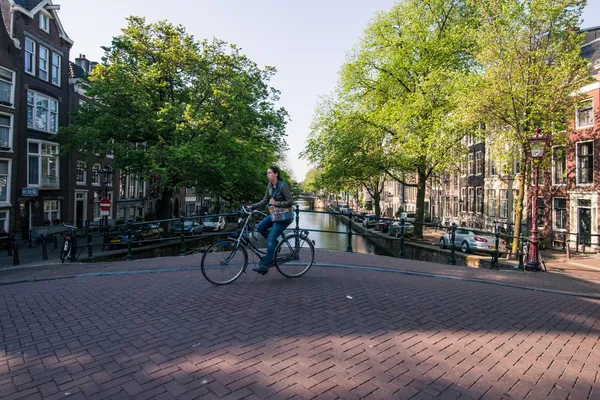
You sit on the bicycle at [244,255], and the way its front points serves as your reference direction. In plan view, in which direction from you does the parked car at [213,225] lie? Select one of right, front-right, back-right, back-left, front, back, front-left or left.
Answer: right

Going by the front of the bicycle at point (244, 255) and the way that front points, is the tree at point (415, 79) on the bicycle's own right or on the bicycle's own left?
on the bicycle's own right

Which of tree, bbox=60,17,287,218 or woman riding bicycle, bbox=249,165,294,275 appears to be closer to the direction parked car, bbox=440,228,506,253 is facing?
the tree

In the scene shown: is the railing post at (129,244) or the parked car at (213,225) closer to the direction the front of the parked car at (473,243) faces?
the parked car

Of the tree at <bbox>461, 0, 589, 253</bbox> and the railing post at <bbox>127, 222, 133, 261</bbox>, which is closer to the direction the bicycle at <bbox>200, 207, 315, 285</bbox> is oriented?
the railing post

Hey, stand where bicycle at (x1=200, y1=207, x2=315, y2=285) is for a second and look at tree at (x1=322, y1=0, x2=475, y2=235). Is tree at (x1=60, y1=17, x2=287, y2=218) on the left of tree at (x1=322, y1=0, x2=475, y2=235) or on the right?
left

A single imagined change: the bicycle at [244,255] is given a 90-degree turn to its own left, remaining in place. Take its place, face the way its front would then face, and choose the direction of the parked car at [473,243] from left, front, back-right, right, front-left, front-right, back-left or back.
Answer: back-left

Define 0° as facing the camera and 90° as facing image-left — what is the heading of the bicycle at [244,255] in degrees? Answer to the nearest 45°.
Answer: approximately 90°

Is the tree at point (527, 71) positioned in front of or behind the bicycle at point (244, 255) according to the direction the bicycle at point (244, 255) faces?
behind

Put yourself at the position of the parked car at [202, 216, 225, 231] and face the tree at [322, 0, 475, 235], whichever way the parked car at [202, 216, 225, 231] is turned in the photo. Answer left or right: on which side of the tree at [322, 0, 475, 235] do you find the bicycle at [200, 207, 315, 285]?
right

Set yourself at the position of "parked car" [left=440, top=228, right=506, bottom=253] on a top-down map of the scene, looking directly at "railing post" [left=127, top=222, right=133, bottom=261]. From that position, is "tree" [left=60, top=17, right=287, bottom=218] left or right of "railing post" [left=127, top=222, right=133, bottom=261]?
right

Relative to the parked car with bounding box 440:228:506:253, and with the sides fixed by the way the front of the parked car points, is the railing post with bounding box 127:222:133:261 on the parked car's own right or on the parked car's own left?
on the parked car's own left

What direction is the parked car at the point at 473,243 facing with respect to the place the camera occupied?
facing away from the viewer and to the left of the viewer

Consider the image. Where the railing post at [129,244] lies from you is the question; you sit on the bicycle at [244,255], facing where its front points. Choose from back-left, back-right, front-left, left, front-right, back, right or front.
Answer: front-right

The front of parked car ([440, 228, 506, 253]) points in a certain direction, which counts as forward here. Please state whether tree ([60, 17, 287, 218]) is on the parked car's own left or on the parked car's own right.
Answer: on the parked car's own left
